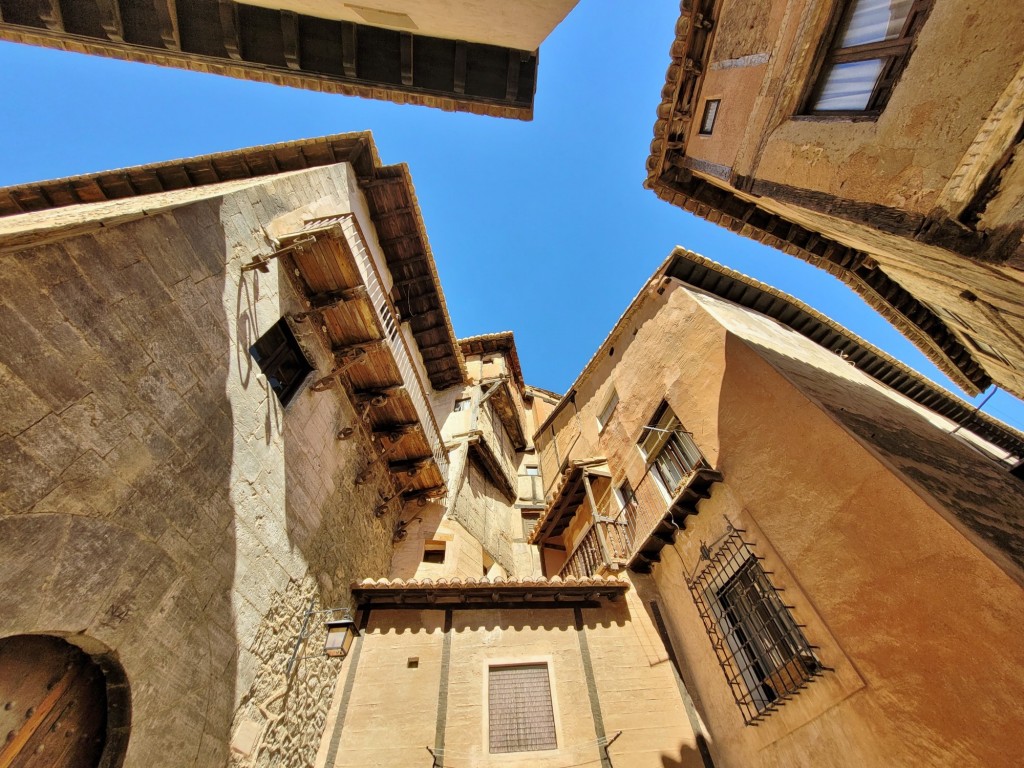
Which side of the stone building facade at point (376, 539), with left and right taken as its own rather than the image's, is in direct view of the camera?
front
